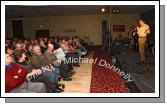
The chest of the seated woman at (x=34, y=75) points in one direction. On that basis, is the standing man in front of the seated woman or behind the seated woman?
in front

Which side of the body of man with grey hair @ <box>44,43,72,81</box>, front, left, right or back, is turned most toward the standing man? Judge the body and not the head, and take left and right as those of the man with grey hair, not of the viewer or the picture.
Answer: front

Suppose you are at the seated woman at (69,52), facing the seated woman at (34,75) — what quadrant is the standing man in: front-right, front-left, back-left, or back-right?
back-left

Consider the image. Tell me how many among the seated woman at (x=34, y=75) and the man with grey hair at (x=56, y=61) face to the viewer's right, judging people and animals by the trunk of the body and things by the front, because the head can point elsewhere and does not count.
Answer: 2

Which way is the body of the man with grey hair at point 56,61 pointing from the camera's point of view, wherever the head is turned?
to the viewer's right

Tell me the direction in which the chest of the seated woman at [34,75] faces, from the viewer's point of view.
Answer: to the viewer's right

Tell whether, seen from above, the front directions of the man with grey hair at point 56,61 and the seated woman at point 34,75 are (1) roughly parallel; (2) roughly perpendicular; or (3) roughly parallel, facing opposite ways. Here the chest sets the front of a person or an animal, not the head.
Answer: roughly parallel

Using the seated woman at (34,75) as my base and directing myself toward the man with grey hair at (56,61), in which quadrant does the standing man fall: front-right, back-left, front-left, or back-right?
front-right
